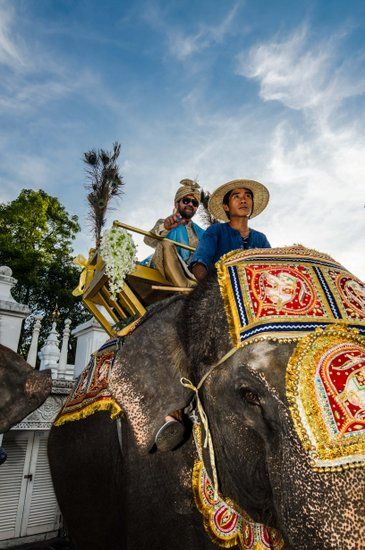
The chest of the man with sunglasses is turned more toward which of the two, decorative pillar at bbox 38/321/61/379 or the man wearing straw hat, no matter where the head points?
the man wearing straw hat

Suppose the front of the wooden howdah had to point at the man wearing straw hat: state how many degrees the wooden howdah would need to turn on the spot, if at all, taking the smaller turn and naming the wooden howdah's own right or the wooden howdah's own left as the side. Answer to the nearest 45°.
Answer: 0° — it already faces them

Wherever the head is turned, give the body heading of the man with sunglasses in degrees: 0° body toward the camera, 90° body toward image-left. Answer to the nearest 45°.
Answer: approximately 315°

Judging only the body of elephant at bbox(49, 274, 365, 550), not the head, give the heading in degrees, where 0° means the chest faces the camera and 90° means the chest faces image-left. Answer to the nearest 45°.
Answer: approximately 315°

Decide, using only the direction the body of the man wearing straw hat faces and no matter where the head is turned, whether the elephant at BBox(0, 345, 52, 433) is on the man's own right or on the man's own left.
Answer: on the man's own right

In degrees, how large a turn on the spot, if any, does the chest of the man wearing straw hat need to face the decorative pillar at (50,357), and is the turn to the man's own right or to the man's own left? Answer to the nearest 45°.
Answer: approximately 180°

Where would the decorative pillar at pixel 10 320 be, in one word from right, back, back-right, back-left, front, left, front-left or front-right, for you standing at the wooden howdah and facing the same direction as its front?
back
